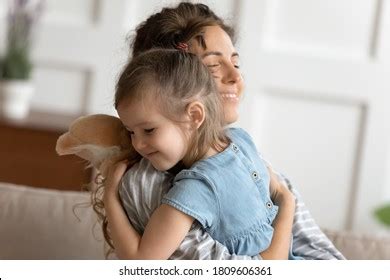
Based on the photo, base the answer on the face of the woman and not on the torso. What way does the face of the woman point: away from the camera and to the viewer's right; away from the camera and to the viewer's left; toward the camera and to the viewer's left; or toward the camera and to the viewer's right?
toward the camera and to the viewer's right

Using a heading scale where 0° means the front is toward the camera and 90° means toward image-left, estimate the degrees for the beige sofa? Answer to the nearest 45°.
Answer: approximately 0°

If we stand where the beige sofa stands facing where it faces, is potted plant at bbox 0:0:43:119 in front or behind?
behind

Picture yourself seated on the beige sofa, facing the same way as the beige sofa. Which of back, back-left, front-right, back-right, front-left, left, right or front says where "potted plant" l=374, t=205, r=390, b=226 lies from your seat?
back-left
